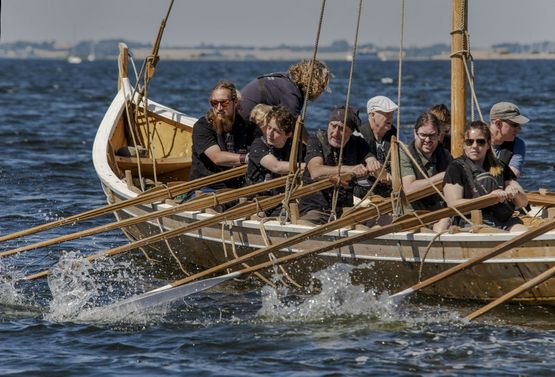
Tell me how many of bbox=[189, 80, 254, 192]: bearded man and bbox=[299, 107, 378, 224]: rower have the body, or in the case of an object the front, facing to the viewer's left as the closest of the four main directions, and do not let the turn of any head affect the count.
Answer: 0

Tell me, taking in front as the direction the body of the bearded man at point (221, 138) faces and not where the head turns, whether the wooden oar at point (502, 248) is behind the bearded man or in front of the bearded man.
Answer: in front

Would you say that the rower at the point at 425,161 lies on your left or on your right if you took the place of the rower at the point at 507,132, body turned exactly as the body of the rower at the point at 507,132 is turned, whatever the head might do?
on your right

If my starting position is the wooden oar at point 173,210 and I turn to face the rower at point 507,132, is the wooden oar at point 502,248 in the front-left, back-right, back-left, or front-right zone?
front-right

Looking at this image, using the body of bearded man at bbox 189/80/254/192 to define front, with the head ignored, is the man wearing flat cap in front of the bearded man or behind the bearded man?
in front

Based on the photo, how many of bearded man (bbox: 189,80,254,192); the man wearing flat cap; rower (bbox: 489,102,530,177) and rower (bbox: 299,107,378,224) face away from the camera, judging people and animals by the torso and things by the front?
0

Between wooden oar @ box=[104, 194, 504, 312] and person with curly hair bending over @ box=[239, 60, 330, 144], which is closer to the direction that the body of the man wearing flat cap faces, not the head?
the wooden oar

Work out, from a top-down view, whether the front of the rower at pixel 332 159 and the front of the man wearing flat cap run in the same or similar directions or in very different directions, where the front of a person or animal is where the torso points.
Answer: same or similar directions
